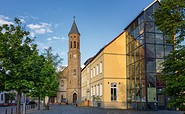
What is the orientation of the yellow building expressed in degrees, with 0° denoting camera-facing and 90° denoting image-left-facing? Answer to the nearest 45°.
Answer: approximately 90°

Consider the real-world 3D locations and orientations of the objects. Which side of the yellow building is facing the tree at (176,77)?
left

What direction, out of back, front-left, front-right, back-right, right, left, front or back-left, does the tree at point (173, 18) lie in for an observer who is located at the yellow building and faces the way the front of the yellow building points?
left

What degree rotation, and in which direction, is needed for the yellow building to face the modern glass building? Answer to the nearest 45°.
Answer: approximately 135° to its left
